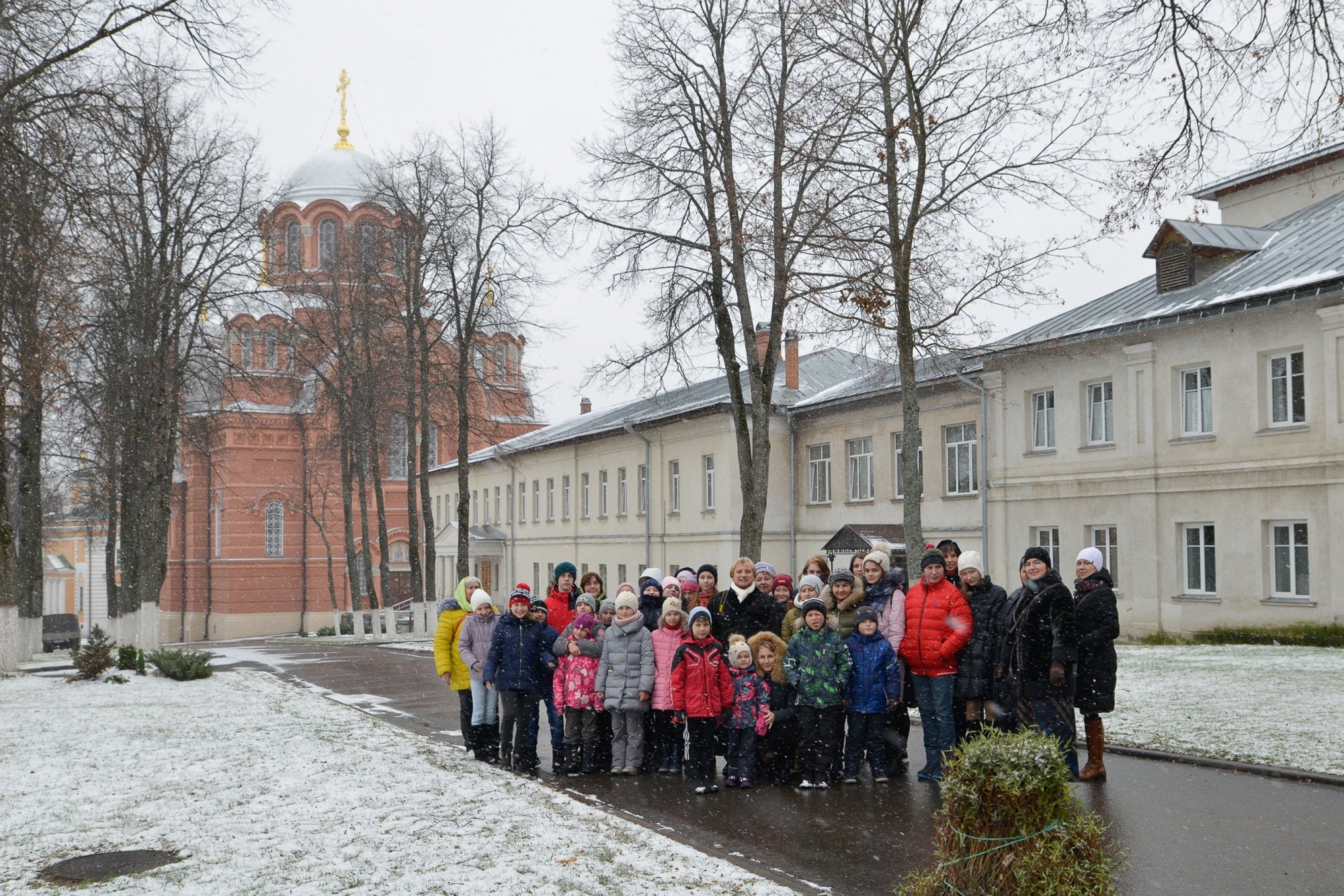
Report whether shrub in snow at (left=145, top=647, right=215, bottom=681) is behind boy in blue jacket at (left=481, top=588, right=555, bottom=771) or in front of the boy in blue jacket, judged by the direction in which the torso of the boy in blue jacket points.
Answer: behind

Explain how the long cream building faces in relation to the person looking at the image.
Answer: facing the viewer and to the left of the viewer

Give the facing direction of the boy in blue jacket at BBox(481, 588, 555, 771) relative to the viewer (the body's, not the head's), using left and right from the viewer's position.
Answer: facing the viewer

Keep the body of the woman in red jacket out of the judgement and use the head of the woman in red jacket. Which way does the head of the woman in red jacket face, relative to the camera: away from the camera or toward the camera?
toward the camera

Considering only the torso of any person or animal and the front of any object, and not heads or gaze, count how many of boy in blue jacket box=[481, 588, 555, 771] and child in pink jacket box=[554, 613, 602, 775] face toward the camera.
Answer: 2

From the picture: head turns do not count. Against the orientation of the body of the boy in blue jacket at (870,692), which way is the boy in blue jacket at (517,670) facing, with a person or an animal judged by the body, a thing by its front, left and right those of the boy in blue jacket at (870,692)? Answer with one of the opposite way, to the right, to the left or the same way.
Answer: the same way

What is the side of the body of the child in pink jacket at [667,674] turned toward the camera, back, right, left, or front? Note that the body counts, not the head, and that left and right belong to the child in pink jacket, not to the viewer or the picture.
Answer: front

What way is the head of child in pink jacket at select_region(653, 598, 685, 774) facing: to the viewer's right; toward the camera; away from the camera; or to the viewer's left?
toward the camera

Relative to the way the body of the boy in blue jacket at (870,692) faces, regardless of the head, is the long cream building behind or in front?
behind

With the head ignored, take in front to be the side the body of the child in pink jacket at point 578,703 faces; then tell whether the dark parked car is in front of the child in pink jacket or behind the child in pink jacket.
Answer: behind
